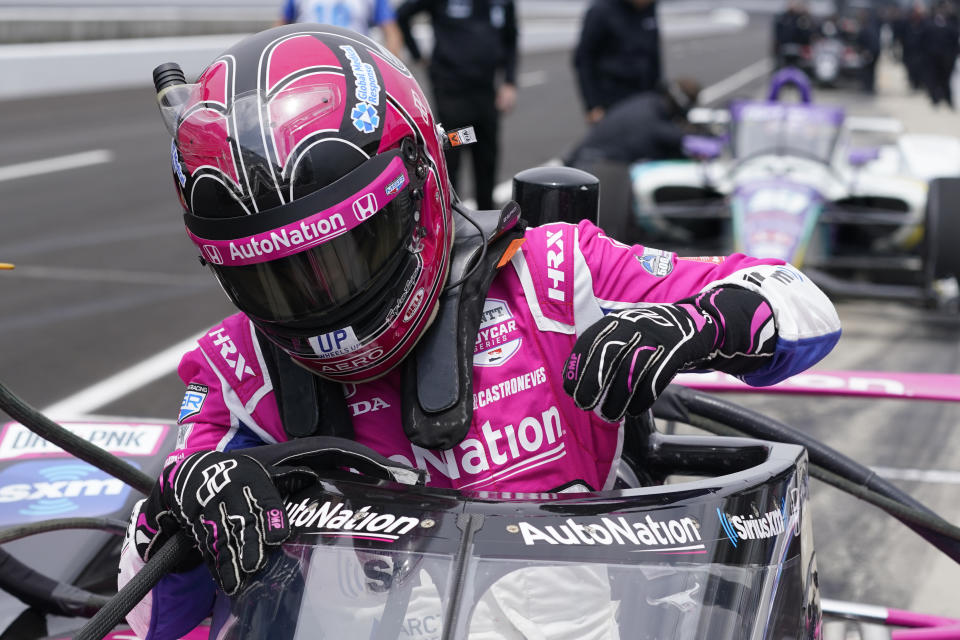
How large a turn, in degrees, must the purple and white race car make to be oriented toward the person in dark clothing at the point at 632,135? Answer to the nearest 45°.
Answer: approximately 90° to its right

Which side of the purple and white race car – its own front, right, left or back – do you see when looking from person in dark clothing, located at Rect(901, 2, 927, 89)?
back

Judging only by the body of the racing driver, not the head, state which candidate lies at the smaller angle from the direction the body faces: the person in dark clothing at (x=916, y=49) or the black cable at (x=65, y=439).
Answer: the black cable

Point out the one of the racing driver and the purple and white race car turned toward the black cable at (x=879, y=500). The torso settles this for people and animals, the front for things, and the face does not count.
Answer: the purple and white race car

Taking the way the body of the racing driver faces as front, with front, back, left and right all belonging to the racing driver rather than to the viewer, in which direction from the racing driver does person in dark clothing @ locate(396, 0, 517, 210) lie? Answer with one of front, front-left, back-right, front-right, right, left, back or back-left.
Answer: back

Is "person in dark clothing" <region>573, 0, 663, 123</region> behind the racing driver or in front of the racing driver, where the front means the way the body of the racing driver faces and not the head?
behind

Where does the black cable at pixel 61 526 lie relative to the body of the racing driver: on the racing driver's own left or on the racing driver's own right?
on the racing driver's own right

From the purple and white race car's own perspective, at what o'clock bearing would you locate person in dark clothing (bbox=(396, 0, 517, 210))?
The person in dark clothing is roughly at 3 o'clock from the purple and white race car.

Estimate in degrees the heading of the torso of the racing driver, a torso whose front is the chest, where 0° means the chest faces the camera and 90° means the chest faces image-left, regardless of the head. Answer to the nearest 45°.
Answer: approximately 0°

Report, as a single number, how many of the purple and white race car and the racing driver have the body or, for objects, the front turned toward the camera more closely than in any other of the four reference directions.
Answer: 2

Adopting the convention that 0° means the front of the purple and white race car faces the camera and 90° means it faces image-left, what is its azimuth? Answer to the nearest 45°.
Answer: approximately 0°
